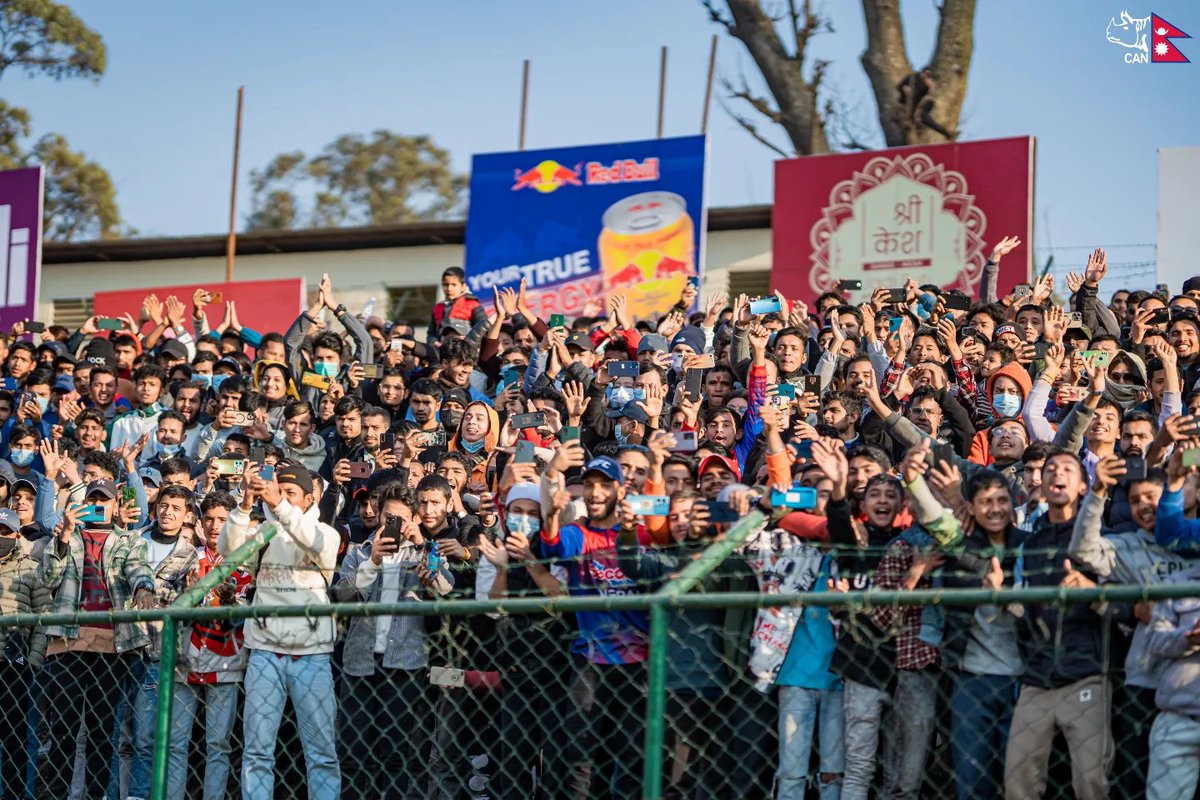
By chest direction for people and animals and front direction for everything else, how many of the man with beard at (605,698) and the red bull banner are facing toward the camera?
2

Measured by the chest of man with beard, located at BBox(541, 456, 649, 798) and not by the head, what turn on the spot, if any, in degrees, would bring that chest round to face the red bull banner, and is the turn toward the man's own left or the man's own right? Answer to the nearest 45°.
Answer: approximately 180°

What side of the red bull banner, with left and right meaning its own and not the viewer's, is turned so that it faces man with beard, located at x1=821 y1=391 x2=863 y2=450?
front

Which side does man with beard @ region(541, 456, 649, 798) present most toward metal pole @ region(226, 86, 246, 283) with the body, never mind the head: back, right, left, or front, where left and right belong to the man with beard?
back

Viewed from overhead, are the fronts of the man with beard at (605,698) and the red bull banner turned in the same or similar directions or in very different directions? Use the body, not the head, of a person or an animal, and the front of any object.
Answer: same or similar directions

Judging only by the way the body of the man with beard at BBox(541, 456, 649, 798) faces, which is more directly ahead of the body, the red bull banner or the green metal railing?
the green metal railing

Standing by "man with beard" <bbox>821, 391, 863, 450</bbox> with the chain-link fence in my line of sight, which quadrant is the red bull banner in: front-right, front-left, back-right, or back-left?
back-right

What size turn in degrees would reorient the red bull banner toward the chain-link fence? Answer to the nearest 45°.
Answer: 0° — it already faces it

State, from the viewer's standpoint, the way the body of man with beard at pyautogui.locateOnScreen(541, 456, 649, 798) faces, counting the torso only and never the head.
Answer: toward the camera

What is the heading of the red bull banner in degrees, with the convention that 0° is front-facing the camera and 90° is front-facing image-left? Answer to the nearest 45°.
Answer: approximately 0°

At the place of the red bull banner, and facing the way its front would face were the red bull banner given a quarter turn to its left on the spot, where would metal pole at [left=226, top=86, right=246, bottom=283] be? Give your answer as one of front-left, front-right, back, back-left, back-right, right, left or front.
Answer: back-left

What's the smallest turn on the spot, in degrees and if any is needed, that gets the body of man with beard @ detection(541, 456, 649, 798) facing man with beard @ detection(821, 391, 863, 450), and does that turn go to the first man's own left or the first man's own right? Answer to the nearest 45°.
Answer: approximately 135° to the first man's own left

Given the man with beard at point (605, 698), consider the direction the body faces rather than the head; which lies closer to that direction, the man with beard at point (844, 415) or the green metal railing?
the green metal railing

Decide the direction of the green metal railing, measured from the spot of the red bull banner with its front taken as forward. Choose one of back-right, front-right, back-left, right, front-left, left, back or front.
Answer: front

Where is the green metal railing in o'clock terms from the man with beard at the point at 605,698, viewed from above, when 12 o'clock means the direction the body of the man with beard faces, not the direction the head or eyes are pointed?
The green metal railing is roughly at 12 o'clock from the man with beard.
